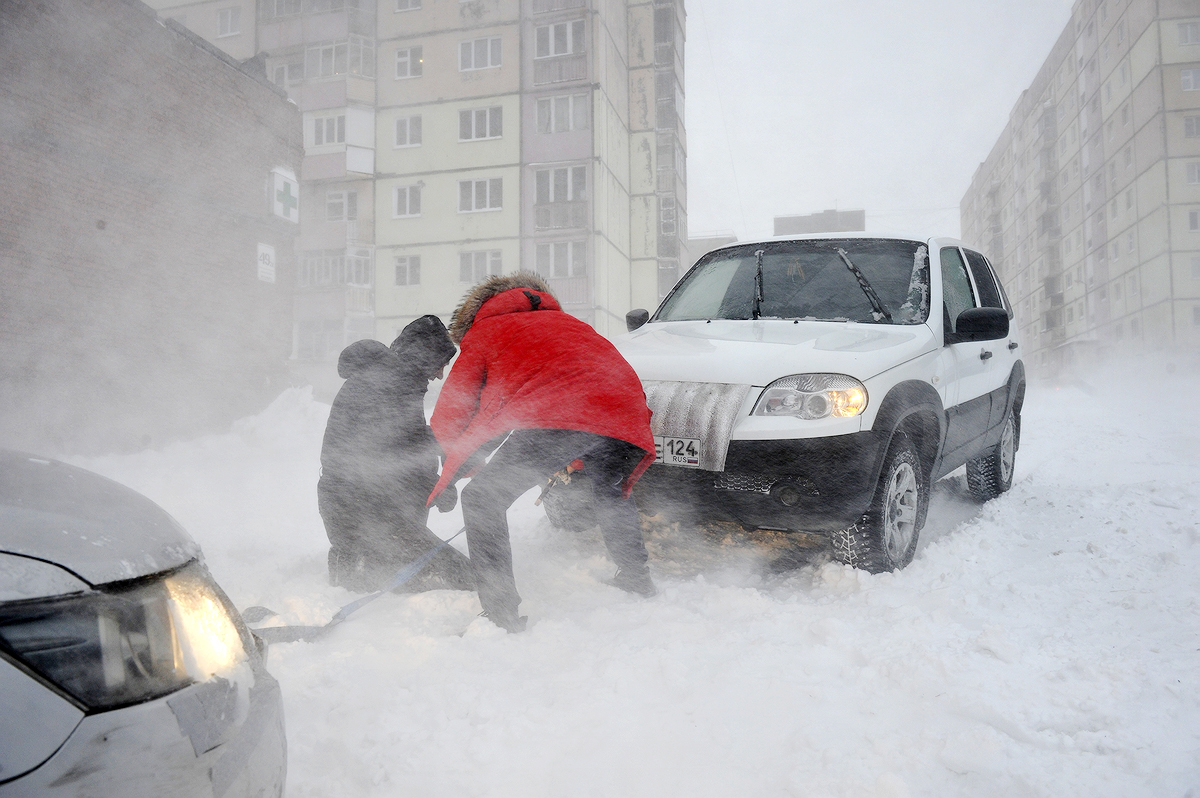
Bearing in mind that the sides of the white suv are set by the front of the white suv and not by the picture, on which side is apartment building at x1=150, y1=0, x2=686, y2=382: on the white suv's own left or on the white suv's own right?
on the white suv's own right

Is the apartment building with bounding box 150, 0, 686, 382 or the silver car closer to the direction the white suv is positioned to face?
the silver car

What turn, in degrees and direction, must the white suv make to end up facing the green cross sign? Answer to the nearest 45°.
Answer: approximately 90° to its right

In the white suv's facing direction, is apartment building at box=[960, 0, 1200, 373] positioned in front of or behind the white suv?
behind

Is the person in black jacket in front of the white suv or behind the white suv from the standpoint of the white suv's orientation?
in front

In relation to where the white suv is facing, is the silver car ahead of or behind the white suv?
ahead

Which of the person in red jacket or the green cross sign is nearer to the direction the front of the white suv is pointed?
the person in red jacket

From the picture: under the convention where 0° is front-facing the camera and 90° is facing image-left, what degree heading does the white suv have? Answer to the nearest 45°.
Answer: approximately 45°

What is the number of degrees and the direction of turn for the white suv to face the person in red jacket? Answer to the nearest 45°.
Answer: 0° — it already faces them

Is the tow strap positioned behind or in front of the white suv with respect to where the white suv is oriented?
in front
